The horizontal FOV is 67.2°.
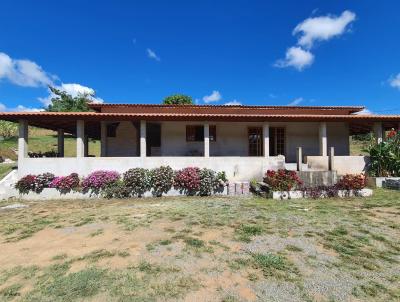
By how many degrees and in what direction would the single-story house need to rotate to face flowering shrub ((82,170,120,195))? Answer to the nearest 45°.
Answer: approximately 45° to its right

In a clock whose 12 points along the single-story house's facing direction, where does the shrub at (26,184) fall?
The shrub is roughly at 2 o'clock from the single-story house.

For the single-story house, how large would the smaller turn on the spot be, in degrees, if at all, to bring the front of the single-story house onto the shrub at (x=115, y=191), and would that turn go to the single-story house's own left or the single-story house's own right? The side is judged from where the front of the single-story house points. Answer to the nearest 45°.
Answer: approximately 45° to the single-story house's own right

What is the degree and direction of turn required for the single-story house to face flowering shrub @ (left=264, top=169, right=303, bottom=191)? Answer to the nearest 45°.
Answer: approximately 45° to its left

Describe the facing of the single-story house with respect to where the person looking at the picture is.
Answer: facing the viewer

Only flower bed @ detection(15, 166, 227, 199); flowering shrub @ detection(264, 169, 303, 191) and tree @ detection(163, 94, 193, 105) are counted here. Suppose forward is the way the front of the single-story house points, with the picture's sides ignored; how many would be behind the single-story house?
1

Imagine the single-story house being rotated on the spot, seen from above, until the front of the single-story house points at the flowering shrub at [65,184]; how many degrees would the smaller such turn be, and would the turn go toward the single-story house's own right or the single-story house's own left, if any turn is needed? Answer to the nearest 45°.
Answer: approximately 45° to the single-story house's own right

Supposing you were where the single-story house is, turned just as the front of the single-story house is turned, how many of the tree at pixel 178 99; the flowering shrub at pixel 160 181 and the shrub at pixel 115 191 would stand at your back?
1

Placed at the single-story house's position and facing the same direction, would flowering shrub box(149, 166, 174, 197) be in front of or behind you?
in front

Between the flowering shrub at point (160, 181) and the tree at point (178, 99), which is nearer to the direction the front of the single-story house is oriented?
the flowering shrub
